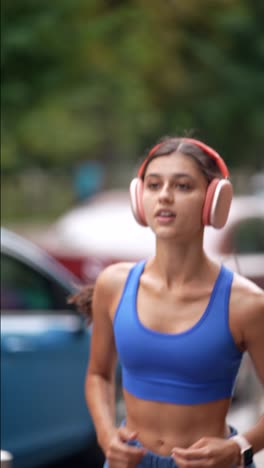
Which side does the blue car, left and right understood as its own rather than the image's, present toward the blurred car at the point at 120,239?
left

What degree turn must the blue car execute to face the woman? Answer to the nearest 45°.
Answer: approximately 90° to its right

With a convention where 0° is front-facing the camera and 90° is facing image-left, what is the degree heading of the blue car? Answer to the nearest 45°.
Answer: approximately 270°

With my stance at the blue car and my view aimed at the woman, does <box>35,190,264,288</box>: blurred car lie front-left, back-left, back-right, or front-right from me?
back-left

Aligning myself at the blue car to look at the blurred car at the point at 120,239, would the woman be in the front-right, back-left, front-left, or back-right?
back-right
